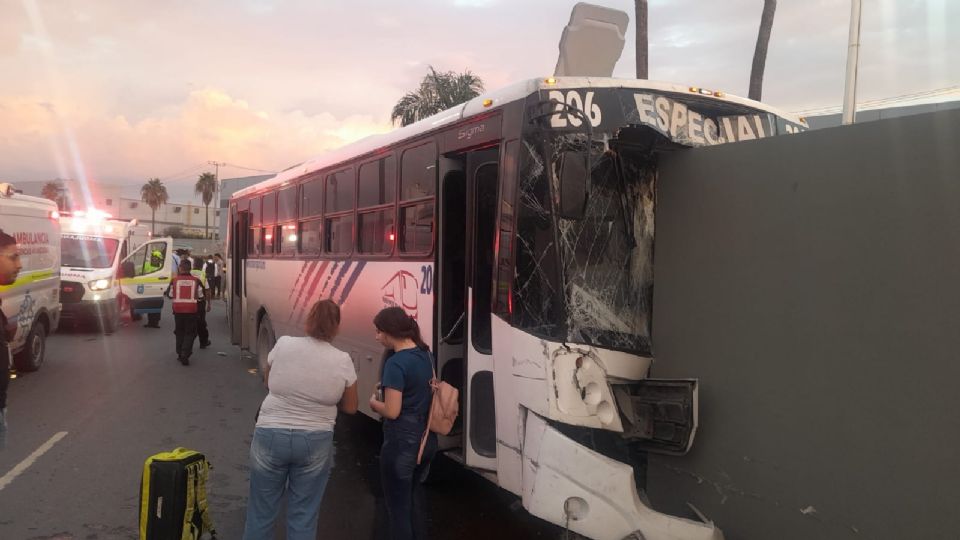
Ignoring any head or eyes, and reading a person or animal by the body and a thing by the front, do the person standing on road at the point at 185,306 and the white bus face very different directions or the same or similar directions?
very different directions

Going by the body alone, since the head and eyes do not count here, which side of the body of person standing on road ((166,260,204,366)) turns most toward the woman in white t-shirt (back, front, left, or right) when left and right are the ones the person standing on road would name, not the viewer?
back

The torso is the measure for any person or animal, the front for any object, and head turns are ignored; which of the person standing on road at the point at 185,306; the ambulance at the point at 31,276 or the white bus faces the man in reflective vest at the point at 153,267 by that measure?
the person standing on road

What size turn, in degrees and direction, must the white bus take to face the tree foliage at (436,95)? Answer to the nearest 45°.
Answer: approximately 135° to its left

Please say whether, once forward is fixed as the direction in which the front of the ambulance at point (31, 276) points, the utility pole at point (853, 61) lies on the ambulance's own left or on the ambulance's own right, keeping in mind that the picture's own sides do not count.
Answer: on the ambulance's own left

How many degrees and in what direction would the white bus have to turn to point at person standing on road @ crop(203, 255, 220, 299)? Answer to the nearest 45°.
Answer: approximately 180°

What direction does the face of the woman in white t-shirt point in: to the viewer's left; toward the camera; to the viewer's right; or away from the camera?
away from the camera

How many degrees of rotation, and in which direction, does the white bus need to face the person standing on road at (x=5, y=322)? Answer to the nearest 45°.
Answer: approximately 135° to its right

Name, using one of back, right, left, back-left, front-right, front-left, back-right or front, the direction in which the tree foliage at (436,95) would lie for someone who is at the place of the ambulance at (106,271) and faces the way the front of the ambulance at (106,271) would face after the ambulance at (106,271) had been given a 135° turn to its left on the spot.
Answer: front

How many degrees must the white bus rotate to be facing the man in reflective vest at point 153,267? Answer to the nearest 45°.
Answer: approximately 180°

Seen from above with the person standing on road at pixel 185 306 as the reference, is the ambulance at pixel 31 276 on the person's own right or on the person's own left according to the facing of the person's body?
on the person's own left

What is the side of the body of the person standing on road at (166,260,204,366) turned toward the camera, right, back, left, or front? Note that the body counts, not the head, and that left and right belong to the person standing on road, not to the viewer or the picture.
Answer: back
